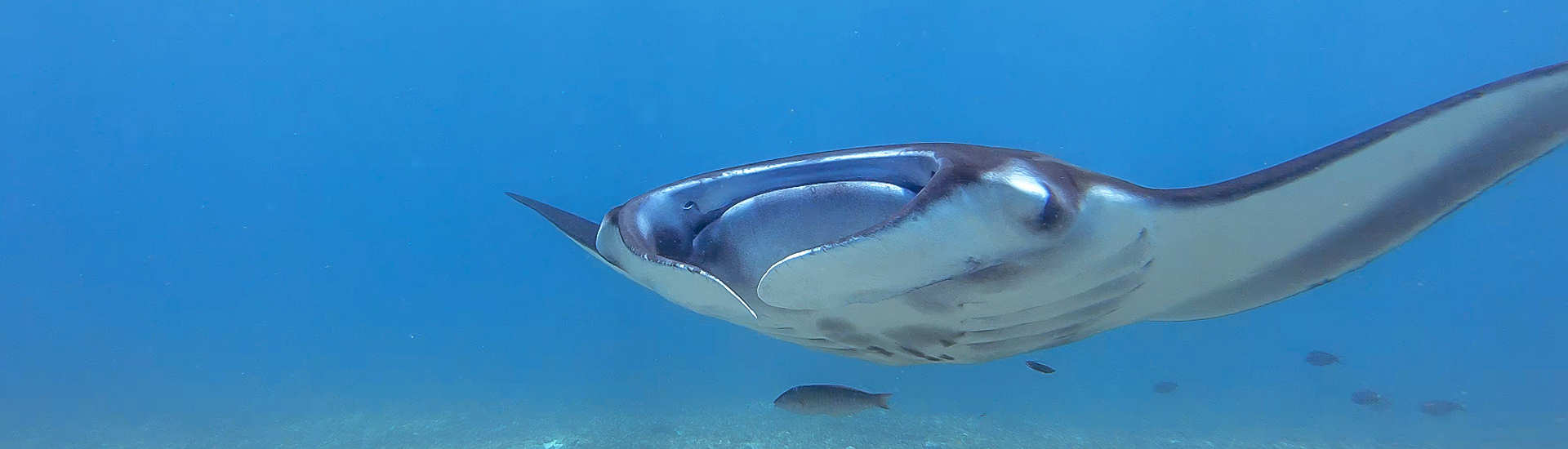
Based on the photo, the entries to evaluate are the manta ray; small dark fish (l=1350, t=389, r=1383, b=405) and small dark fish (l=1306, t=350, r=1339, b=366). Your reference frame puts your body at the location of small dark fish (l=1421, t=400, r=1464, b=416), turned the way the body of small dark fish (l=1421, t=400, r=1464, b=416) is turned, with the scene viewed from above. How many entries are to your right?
0

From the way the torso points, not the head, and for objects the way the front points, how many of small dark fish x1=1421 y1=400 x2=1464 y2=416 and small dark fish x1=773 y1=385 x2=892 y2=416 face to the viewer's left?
2

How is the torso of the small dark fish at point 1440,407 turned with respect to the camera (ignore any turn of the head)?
to the viewer's left

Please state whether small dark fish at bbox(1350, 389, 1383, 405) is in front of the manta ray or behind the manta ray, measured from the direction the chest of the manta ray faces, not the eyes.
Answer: behind

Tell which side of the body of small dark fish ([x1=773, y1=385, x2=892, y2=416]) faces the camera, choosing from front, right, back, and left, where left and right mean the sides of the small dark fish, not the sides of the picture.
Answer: left

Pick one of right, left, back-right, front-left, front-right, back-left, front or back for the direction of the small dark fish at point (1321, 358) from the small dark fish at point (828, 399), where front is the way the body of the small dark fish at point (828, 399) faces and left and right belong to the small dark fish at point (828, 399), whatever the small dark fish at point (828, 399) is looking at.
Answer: back-right

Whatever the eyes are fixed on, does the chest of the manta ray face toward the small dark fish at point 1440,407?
no

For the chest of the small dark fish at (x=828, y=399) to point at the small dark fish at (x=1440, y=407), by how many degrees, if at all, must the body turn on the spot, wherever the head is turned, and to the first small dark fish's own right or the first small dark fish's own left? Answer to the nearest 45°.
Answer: approximately 135° to the first small dark fish's own right
